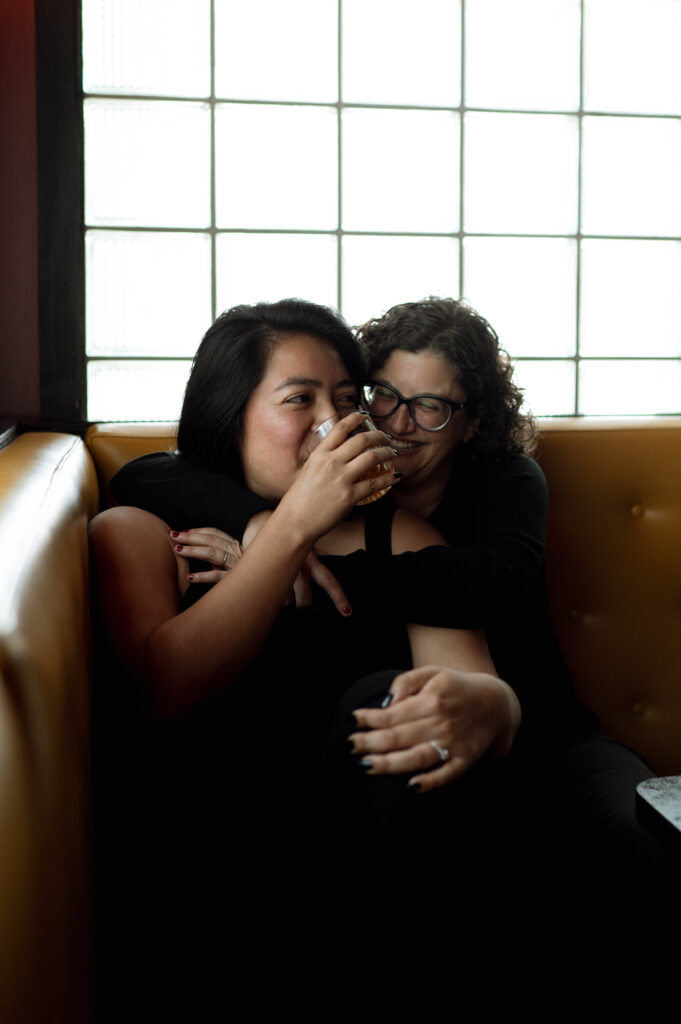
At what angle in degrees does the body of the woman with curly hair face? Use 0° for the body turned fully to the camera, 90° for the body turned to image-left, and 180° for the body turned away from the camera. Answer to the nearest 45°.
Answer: approximately 45°

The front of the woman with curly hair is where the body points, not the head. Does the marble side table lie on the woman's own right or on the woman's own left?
on the woman's own left

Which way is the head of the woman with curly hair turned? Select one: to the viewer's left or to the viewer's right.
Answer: to the viewer's left

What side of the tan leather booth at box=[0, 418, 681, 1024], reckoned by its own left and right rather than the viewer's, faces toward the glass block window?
back

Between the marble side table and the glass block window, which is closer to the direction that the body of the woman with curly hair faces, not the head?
the marble side table
